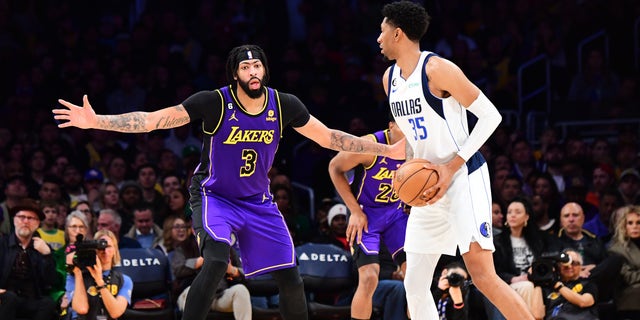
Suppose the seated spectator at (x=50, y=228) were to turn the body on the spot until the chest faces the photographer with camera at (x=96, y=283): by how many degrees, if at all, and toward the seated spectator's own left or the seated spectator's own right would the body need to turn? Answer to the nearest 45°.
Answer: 0° — they already face them

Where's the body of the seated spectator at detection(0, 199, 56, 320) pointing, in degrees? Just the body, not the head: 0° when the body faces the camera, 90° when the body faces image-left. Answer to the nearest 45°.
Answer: approximately 0°

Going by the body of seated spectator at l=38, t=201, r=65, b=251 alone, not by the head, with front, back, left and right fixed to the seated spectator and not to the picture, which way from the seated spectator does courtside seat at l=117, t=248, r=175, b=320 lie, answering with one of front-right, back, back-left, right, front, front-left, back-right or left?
front-left

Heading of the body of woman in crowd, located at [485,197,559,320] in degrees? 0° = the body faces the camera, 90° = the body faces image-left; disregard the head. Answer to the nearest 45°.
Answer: approximately 0°

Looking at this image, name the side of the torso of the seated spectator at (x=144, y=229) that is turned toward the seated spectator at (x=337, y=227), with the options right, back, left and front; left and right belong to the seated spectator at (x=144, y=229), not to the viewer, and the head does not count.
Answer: left

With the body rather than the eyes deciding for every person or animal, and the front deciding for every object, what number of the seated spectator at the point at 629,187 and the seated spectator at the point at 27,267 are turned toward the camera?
2

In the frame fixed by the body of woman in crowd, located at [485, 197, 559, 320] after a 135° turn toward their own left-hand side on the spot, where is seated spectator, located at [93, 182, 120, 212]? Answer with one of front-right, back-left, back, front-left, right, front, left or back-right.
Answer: back-left

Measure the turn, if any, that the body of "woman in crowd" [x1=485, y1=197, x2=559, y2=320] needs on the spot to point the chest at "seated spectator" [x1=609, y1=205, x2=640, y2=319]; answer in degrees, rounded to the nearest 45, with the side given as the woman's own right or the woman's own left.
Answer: approximately 90° to the woman's own left

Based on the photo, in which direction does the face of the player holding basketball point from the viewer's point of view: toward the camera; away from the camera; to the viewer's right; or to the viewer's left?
to the viewer's left
